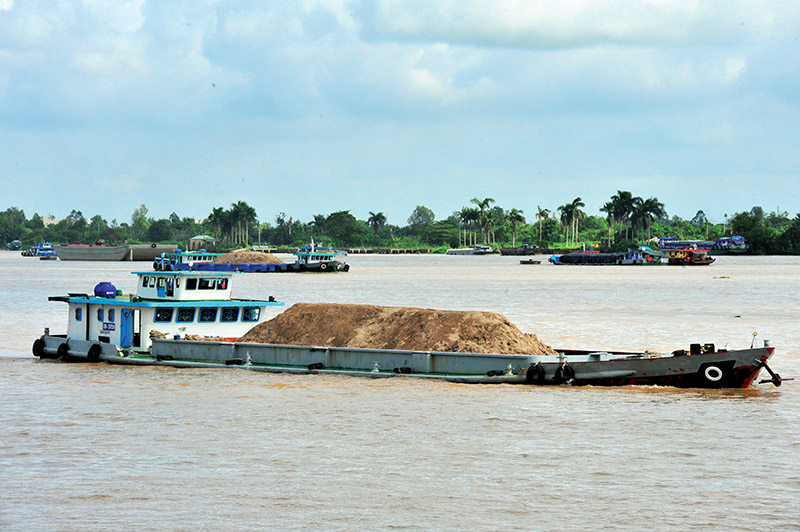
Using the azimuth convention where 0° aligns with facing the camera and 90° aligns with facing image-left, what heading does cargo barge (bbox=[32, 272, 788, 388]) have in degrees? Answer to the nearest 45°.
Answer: approximately 315°
